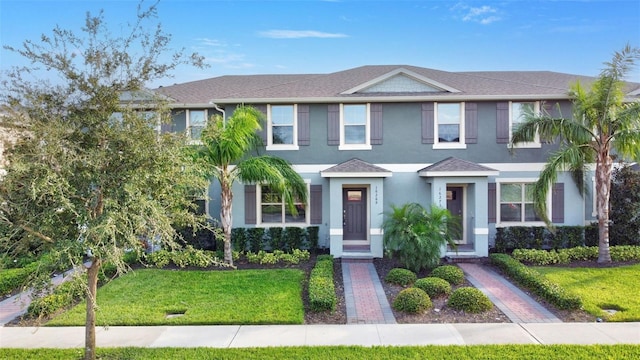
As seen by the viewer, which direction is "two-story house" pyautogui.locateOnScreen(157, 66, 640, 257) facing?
toward the camera

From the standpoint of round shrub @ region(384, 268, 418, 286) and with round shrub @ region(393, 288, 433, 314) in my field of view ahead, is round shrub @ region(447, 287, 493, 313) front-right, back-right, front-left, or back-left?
front-left

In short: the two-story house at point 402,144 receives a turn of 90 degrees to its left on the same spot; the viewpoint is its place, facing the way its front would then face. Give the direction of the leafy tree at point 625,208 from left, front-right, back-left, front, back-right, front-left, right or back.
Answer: front

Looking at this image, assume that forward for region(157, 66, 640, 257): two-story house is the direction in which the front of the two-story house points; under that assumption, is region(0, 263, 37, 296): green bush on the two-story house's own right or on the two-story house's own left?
on the two-story house's own right

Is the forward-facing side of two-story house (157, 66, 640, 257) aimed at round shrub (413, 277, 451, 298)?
yes

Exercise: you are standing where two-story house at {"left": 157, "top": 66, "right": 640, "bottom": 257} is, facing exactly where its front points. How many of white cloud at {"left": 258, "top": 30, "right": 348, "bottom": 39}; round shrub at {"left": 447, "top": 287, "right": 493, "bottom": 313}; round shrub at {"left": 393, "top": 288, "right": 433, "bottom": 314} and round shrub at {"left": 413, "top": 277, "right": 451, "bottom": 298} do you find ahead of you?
3

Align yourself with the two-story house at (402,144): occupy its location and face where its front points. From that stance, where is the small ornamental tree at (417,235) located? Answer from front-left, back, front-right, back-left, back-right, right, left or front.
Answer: front

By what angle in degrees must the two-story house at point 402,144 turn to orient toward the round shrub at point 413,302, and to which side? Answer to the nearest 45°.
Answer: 0° — it already faces it
